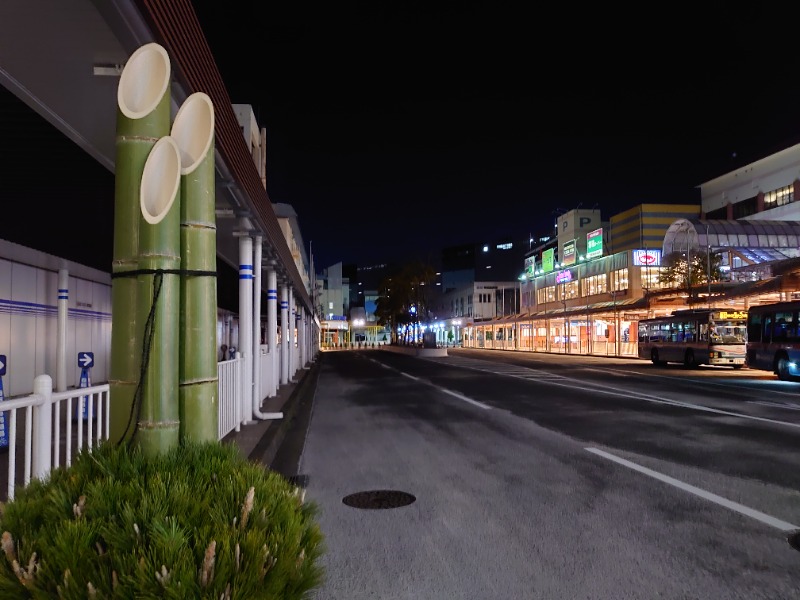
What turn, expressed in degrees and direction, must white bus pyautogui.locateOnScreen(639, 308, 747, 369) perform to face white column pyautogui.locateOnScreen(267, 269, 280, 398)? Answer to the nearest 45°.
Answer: approximately 90° to its right

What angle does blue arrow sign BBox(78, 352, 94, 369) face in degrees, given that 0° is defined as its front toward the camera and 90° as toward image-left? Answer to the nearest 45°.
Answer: approximately 0°

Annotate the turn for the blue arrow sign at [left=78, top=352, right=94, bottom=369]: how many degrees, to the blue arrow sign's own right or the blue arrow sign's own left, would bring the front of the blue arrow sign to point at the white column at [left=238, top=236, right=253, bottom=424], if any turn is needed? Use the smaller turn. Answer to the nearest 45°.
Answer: approximately 90° to the blue arrow sign's own left

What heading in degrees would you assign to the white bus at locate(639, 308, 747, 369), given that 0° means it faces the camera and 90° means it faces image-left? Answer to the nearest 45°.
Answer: approximately 315°

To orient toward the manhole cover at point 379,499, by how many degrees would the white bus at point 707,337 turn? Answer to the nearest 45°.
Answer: approximately 45° to its right

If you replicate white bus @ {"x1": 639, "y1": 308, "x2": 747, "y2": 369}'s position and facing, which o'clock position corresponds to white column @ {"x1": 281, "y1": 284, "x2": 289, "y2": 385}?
The white column is roughly at 3 o'clock from the white bus.

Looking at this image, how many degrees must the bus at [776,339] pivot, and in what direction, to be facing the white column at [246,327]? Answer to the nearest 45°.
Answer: approximately 90° to its right

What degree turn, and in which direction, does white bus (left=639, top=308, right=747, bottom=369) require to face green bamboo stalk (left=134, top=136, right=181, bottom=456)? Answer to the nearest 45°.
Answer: approximately 45° to its right

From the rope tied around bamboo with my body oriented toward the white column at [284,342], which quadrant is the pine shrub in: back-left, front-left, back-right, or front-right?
back-right

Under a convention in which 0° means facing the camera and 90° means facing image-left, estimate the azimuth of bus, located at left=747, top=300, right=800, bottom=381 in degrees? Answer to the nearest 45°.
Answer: approximately 315°

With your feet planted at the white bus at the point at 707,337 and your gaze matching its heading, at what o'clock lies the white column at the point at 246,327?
The white column is roughly at 2 o'clock from the white bus.
